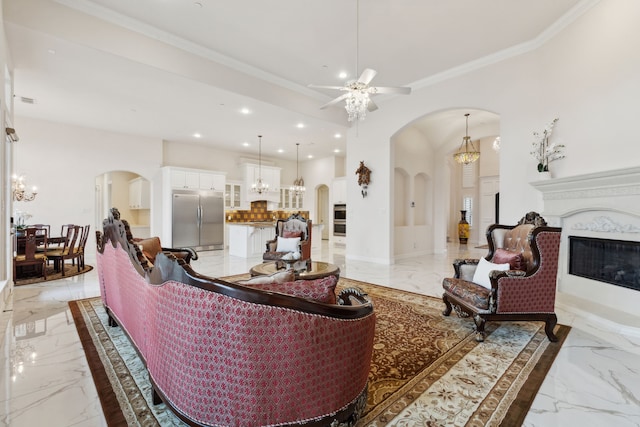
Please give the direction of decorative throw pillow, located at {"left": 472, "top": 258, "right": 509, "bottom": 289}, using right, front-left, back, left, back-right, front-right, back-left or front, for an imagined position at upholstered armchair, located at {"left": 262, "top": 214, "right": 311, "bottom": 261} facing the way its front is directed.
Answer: left

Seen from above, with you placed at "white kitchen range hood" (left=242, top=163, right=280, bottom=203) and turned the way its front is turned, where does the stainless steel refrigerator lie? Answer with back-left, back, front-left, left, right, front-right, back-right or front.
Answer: front-right

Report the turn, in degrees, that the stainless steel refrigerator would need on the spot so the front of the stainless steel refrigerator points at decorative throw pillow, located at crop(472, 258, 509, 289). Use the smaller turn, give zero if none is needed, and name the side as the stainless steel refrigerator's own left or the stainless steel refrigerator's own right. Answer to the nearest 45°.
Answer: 0° — it already faces it

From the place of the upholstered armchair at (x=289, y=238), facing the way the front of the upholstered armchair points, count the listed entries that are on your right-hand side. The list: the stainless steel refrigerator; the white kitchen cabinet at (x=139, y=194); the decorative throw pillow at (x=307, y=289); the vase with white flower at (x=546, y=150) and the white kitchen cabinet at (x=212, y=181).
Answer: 3

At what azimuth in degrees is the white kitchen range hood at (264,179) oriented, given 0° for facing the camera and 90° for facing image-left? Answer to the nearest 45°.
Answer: approximately 0°

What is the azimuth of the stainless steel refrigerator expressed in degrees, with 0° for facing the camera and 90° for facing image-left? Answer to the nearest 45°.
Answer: approximately 0°

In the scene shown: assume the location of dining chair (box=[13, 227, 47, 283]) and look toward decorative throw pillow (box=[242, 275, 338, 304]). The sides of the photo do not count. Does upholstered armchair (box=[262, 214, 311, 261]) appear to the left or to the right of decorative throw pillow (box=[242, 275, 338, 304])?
left

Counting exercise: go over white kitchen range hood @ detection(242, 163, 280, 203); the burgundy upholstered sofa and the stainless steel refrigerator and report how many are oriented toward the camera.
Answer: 2

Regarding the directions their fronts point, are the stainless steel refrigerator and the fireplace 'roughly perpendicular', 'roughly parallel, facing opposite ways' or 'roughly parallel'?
roughly perpendicular

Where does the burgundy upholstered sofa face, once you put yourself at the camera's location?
facing away from the viewer and to the right of the viewer

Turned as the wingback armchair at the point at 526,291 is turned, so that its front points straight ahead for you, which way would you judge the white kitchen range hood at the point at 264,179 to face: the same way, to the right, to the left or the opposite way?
to the left

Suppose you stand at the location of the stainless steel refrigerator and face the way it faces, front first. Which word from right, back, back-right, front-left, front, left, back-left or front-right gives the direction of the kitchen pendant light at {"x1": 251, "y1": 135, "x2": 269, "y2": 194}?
left

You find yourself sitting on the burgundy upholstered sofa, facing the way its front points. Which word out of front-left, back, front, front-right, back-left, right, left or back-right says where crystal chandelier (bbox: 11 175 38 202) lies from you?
left

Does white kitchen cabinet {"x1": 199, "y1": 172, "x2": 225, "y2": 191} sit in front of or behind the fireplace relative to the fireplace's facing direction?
in front
